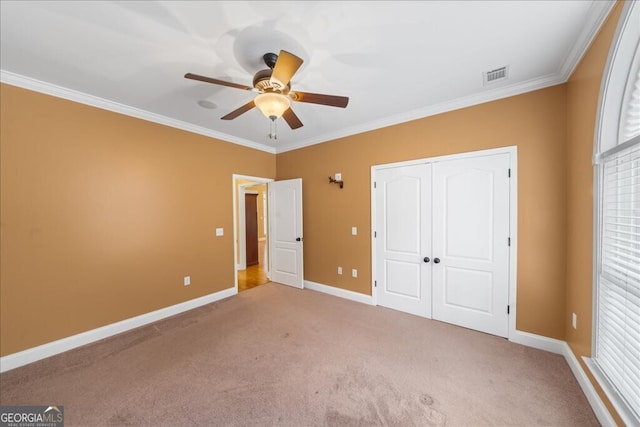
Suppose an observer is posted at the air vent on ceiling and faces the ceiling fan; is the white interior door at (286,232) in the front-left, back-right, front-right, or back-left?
front-right

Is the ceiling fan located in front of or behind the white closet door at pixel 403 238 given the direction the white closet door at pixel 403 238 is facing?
in front

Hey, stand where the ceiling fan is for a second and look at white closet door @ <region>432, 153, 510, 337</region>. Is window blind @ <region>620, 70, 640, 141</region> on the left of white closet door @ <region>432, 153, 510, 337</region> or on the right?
right

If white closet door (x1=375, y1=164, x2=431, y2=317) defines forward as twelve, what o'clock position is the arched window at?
The arched window is roughly at 9 o'clock from the white closet door.

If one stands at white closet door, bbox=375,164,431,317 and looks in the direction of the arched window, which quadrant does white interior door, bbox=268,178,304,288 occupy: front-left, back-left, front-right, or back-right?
back-right

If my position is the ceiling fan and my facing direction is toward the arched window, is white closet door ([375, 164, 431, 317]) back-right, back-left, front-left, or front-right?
front-left

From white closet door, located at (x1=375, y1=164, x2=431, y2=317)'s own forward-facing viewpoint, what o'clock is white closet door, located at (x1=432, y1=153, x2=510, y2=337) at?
white closet door, located at (x1=432, y1=153, x2=510, y2=337) is roughly at 8 o'clock from white closet door, located at (x1=375, y1=164, x2=431, y2=317).

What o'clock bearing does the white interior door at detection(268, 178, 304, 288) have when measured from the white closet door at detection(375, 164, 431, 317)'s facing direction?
The white interior door is roughly at 2 o'clock from the white closet door.

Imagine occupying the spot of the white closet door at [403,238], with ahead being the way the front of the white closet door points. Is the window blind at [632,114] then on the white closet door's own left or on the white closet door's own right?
on the white closet door's own left
